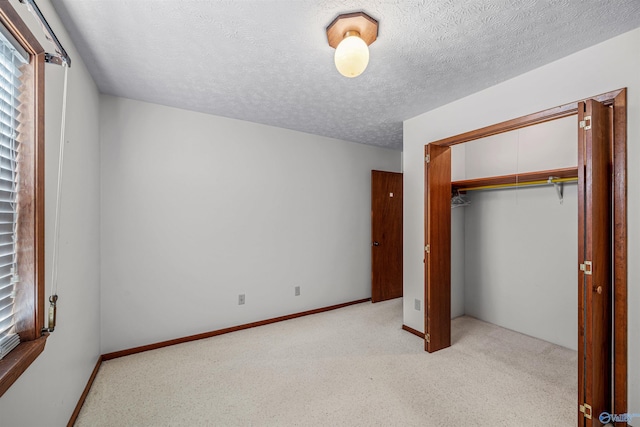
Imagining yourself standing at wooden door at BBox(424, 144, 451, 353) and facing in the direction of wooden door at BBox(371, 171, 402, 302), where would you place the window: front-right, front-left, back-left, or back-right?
back-left

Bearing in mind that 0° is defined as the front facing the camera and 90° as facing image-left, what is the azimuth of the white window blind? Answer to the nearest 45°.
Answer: approximately 270°

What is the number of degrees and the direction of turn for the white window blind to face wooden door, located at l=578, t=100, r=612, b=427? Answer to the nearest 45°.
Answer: approximately 45° to its right

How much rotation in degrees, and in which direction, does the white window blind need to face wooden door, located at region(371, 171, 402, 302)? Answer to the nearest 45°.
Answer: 0° — it already faces it

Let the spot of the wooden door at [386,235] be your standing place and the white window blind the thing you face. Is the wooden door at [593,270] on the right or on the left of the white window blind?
left

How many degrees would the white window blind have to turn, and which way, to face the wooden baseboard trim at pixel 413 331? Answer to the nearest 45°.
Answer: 0° — it already faces it
